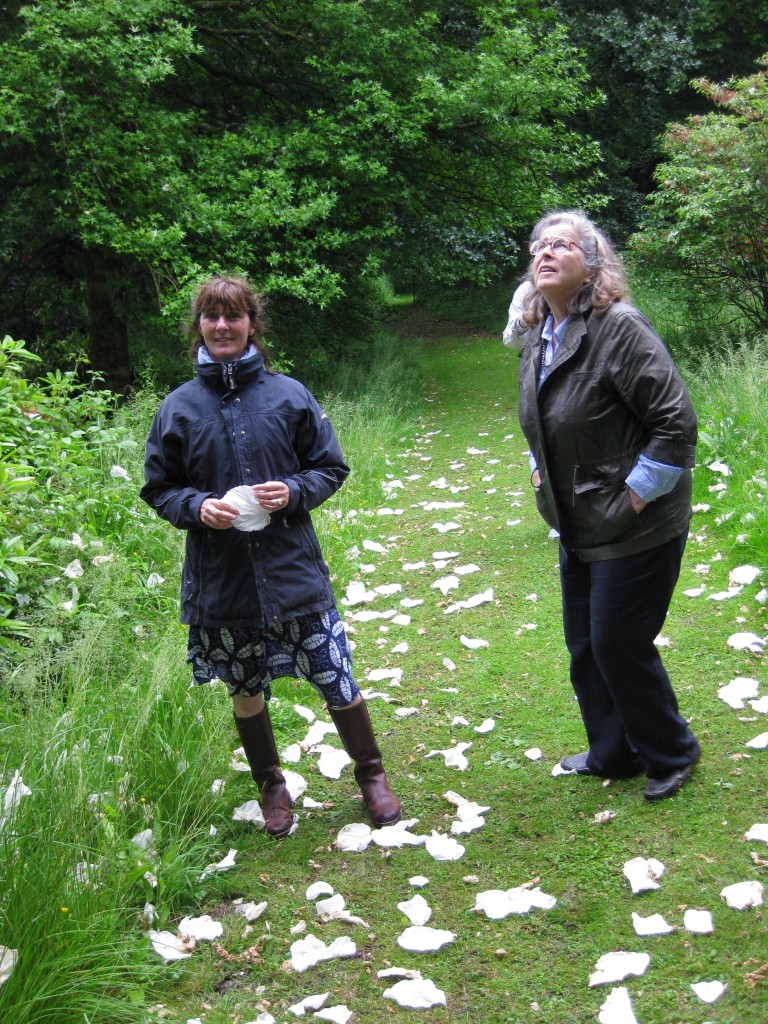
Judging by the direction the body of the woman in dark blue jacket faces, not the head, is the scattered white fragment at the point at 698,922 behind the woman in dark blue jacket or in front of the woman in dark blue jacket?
in front

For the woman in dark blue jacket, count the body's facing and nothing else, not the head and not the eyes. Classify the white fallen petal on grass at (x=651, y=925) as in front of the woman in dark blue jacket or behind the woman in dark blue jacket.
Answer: in front

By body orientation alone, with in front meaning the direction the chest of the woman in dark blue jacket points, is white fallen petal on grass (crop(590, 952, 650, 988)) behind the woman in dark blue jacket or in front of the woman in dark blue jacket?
in front

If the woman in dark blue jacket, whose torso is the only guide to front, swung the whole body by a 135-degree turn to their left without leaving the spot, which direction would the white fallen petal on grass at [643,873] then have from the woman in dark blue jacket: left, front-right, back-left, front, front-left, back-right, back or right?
right

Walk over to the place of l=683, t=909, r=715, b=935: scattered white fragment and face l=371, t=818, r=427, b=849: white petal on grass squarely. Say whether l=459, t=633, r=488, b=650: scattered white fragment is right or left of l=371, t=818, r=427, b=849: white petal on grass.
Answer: right

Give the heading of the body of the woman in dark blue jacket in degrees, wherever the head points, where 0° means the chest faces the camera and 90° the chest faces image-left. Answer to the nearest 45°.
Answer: approximately 0°
